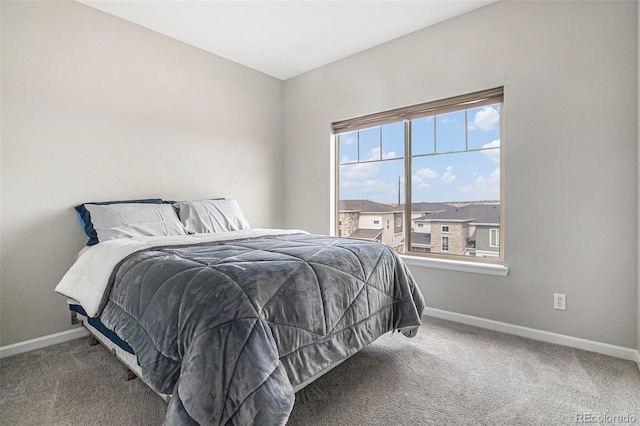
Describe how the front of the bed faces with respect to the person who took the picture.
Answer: facing the viewer and to the right of the viewer

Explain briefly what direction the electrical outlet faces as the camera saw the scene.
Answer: facing the viewer

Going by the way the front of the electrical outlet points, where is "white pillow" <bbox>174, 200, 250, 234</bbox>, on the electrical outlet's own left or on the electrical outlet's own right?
on the electrical outlet's own right

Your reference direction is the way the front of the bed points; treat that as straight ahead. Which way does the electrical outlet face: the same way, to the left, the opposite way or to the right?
to the right

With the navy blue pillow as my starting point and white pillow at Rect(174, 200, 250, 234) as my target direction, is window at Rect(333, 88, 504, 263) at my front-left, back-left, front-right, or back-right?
front-right

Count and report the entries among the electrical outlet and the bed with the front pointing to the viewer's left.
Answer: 0
